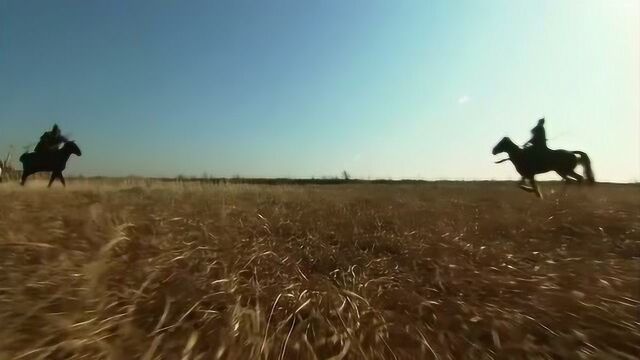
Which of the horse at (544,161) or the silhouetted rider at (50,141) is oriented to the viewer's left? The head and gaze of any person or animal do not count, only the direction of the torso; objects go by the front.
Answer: the horse

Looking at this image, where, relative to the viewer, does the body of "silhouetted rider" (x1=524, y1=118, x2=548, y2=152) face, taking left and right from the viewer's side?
facing to the left of the viewer

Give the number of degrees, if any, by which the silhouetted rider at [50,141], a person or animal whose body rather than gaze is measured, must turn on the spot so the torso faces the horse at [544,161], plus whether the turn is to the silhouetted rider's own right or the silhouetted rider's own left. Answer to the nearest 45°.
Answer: approximately 45° to the silhouetted rider's own right

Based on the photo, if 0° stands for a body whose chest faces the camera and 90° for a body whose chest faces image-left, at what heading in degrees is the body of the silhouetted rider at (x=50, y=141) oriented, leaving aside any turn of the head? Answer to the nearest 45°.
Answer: approximately 270°

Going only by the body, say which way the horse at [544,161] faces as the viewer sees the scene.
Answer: to the viewer's left

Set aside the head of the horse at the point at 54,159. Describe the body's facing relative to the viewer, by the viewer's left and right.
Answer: facing to the right of the viewer

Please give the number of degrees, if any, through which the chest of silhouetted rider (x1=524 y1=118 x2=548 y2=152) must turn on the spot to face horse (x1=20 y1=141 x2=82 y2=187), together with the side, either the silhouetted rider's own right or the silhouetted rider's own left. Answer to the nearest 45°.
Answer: approximately 45° to the silhouetted rider's own left
